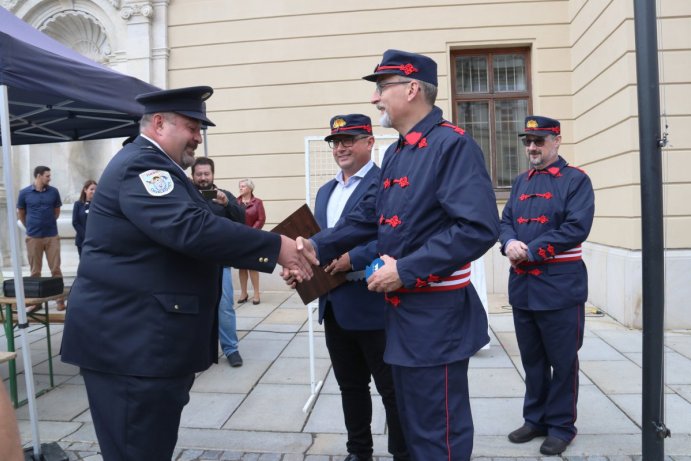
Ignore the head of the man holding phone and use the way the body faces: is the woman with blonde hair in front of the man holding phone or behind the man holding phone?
behind

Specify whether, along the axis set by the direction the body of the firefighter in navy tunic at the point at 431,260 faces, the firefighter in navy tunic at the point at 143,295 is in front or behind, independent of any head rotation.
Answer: in front

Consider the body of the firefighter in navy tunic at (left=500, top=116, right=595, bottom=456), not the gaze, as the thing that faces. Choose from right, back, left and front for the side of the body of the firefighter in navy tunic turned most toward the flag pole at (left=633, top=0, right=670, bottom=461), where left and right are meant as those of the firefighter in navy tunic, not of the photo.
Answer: left

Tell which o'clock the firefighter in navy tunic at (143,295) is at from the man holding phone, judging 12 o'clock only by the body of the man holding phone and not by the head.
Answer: The firefighter in navy tunic is roughly at 12 o'clock from the man holding phone.

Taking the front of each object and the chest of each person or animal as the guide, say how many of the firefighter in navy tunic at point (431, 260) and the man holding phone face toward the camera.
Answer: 1

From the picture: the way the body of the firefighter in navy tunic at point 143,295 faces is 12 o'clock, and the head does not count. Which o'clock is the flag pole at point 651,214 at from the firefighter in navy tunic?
The flag pole is roughly at 12 o'clock from the firefighter in navy tunic.

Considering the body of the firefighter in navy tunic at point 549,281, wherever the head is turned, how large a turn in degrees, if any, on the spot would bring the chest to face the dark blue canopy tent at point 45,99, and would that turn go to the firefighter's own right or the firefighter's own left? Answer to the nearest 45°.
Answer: approximately 45° to the firefighter's own right

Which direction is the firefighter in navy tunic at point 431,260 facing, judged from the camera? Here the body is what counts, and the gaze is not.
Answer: to the viewer's left

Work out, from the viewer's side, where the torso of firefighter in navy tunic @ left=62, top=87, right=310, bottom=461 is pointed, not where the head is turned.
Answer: to the viewer's right

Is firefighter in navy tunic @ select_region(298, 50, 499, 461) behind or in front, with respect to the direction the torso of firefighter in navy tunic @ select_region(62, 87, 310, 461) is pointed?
in front

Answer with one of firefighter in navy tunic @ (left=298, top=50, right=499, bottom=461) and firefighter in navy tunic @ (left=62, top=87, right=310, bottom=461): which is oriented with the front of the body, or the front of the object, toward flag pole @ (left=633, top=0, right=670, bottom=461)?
firefighter in navy tunic @ (left=62, top=87, right=310, bottom=461)

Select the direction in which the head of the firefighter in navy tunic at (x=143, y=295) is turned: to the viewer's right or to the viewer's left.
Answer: to the viewer's right

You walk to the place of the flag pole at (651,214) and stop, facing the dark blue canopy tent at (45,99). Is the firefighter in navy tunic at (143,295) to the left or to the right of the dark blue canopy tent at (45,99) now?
left

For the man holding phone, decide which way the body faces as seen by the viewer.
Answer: toward the camera

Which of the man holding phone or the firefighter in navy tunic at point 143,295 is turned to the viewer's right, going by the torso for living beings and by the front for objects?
the firefighter in navy tunic
